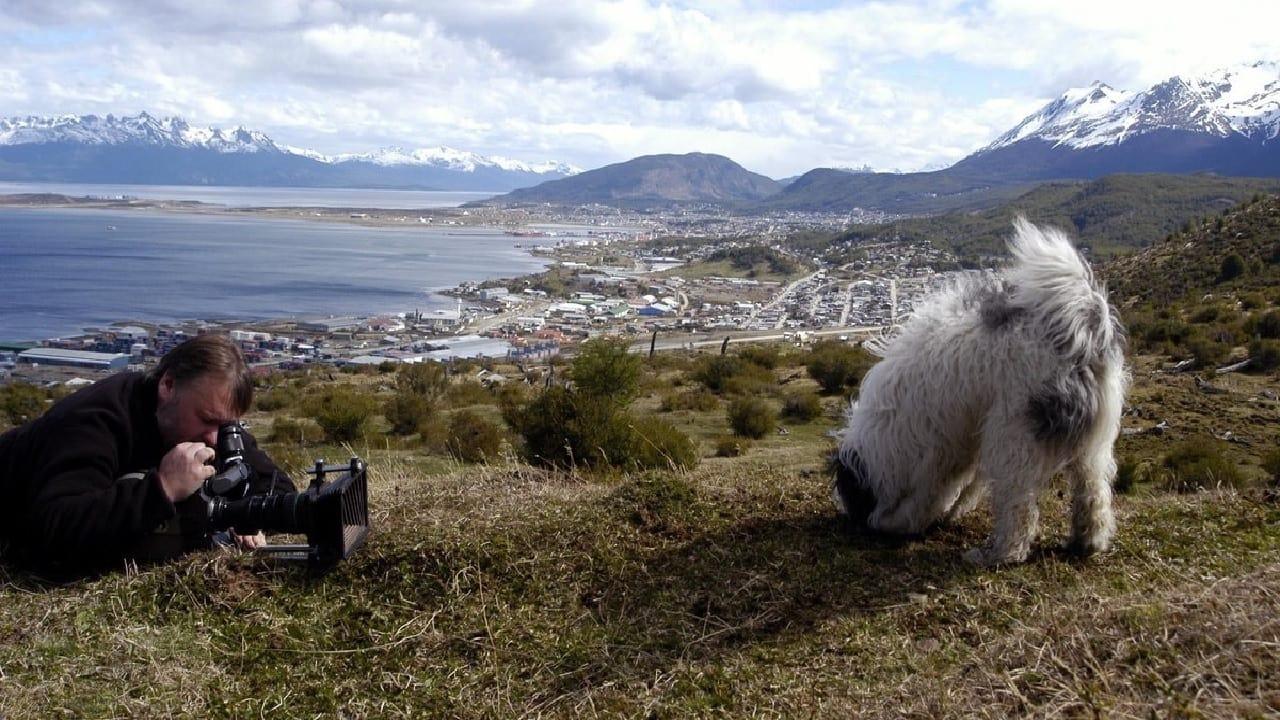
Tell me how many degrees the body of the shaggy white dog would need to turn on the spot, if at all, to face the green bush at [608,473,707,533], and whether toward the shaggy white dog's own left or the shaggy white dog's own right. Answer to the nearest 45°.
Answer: approximately 45° to the shaggy white dog's own left

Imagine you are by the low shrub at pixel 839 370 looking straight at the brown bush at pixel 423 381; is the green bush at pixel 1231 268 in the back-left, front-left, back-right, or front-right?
back-right

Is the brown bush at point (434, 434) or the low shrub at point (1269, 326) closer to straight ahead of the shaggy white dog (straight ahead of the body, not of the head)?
the brown bush

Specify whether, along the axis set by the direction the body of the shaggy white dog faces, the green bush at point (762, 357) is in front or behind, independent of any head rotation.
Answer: in front

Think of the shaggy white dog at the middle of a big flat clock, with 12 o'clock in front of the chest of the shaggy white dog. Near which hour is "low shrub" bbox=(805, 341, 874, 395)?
The low shrub is roughly at 1 o'clock from the shaggy white dog.

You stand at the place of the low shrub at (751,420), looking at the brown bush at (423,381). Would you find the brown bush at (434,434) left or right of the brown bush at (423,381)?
left

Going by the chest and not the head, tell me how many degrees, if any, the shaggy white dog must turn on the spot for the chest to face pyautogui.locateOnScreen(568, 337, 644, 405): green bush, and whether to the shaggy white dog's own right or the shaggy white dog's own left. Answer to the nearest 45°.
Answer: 0° — it already faces it

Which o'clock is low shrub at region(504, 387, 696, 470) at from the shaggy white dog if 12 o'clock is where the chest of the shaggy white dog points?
The low shrub is roughly at 12 o'clock from the shaggy white dog.

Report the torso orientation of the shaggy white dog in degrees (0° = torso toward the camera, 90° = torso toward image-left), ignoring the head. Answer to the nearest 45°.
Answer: approximately 135°
